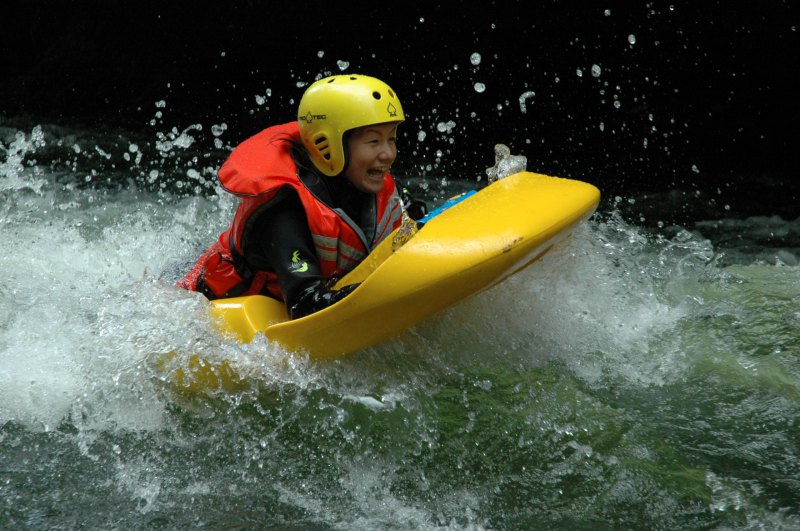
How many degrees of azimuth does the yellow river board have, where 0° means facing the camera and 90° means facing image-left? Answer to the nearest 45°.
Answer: approximately 270°
